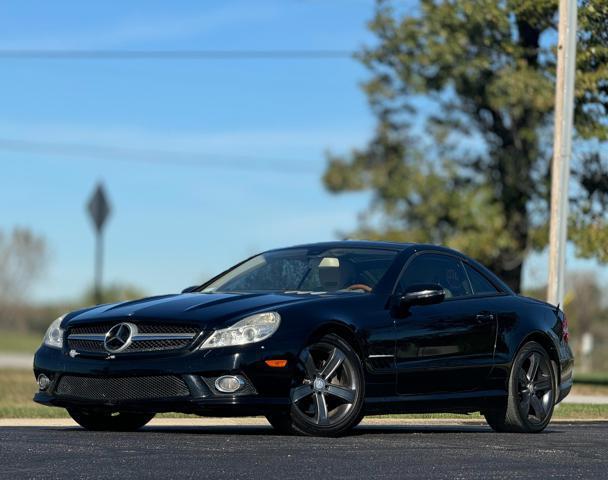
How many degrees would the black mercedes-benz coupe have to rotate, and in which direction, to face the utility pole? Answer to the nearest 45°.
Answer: approximately 180°

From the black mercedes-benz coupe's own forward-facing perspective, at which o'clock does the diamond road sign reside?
The diamond road sign is roughly at 4 o'clock from the black mercedes-benz coupe.

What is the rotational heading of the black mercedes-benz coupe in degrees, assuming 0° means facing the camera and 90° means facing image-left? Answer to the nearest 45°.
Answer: approximately 45°

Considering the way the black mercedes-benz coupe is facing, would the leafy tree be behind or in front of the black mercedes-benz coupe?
behind
